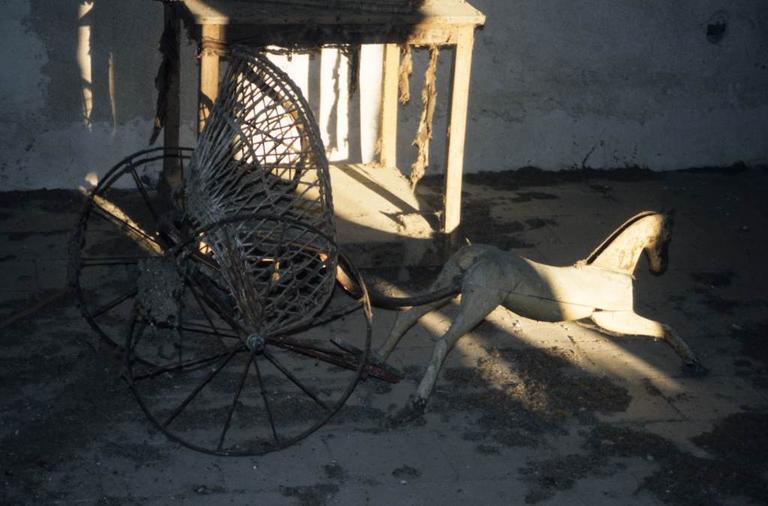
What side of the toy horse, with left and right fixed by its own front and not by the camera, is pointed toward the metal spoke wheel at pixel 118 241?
back

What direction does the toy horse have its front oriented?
to the viewer's right

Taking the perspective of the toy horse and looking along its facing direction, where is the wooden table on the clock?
The wooden table is roughly at 7 o'clock from the toy horse.
